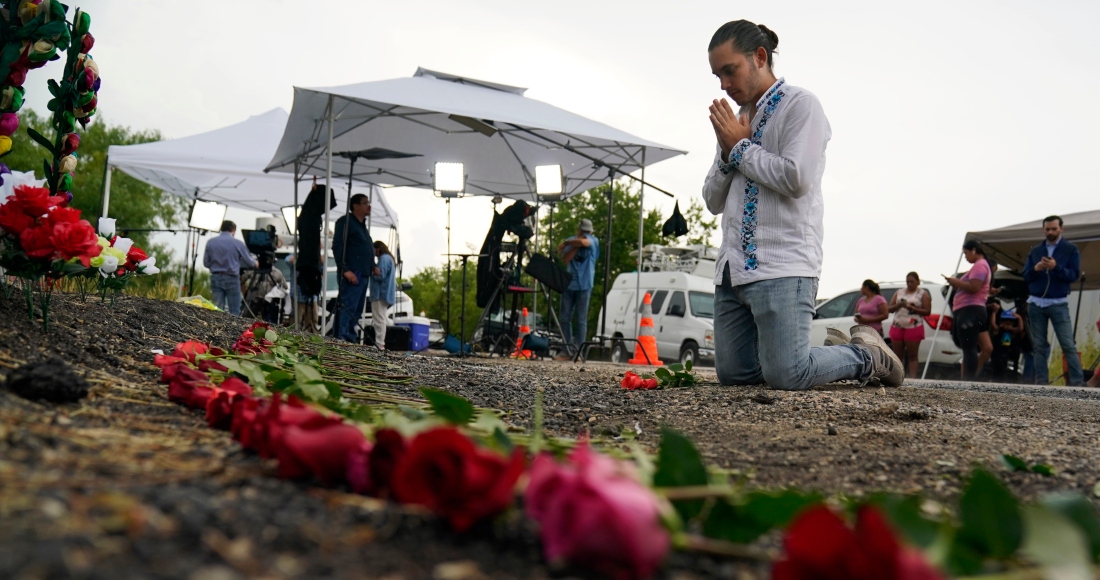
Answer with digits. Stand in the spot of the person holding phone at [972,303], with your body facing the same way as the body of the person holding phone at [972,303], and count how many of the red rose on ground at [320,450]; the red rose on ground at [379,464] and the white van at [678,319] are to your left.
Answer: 2

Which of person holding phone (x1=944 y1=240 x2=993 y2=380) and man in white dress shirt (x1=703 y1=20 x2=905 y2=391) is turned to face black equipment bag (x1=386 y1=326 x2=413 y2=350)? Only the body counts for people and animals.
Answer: the person holding phone

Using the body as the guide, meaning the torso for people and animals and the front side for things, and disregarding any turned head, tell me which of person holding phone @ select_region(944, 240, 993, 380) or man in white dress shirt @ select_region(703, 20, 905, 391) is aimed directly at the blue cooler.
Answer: the person holding phone

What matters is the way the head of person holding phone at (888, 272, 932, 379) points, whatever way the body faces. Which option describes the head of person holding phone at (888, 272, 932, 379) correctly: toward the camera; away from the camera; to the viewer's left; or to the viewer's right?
toward the camera

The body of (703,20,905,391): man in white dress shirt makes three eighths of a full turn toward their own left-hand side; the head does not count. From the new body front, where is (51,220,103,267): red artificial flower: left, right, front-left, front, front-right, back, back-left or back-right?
back-right

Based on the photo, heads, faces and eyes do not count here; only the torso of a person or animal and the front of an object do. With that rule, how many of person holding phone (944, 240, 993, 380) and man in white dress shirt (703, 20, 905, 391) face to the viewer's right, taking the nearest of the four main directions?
0

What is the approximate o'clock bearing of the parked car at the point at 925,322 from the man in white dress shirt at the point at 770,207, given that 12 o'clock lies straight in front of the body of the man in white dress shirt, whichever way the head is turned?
The parked car is roughly at 5 o'clock from the man in white dress shirt.

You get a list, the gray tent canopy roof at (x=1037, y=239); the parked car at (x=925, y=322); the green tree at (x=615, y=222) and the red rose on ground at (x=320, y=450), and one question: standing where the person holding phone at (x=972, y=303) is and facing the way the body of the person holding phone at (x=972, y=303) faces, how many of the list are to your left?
1

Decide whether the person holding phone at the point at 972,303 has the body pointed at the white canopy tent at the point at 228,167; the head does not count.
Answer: yes

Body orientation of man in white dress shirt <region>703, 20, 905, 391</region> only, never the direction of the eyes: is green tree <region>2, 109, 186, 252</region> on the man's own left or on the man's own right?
on the man's own right

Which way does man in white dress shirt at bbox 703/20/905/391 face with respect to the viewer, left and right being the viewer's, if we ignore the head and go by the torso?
facing the viewer and to the left of the viewer

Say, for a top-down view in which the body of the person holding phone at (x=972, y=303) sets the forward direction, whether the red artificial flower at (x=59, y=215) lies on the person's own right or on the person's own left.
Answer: on the person's own left

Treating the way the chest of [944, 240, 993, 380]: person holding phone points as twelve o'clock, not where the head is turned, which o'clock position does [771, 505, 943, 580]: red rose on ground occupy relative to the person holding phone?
The red rose on ground is roughly at 9 o'clock from the person holding phone.

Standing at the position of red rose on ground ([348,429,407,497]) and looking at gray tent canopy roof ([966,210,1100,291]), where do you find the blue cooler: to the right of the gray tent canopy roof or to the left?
left

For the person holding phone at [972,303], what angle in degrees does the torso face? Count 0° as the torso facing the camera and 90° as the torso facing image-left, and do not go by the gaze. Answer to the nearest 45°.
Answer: approximately 90°

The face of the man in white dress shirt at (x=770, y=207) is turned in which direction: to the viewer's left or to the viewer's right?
to the viewer's left

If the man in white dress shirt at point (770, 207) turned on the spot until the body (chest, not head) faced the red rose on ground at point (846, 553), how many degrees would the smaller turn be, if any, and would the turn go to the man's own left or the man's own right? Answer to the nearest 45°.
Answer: approximately 45° to the man's own left
